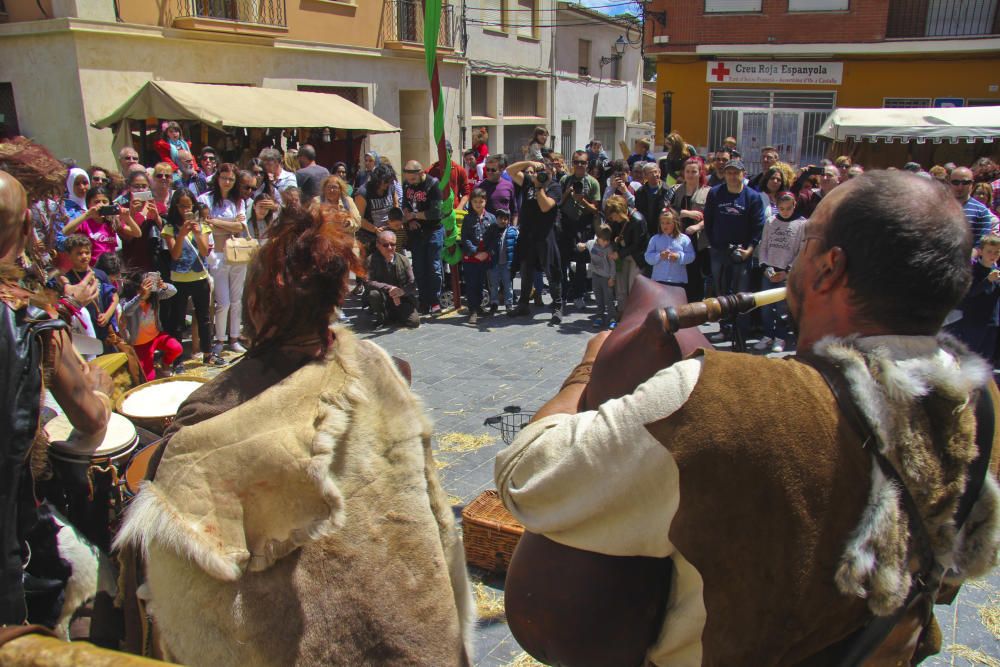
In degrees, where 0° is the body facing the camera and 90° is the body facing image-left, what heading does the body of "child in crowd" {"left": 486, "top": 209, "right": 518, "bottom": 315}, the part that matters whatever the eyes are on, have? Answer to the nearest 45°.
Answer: approximately 0°

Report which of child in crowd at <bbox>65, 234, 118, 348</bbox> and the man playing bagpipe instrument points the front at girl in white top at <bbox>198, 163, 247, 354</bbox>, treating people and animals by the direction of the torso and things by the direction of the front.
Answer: the man playing bagpipe instrument

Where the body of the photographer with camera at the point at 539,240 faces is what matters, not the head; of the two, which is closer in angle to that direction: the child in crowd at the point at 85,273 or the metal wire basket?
the metal wire basket

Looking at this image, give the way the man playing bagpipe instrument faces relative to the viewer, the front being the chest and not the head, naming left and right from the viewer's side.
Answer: facing away from the viewer and to the left of the viewer

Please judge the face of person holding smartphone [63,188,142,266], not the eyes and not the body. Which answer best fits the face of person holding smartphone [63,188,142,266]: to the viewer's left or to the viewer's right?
to the viewer's right

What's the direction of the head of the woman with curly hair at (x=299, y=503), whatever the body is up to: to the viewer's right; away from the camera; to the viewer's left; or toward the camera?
away from the camera

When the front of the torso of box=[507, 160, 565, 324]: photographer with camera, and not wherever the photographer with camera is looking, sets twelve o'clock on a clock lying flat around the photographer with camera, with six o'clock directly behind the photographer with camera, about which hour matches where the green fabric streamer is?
The green fabric streamer is roughly at 3 o'clock from the photographer with camera.

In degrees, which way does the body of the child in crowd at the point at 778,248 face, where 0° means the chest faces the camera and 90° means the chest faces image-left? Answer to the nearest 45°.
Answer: approximately 0°
